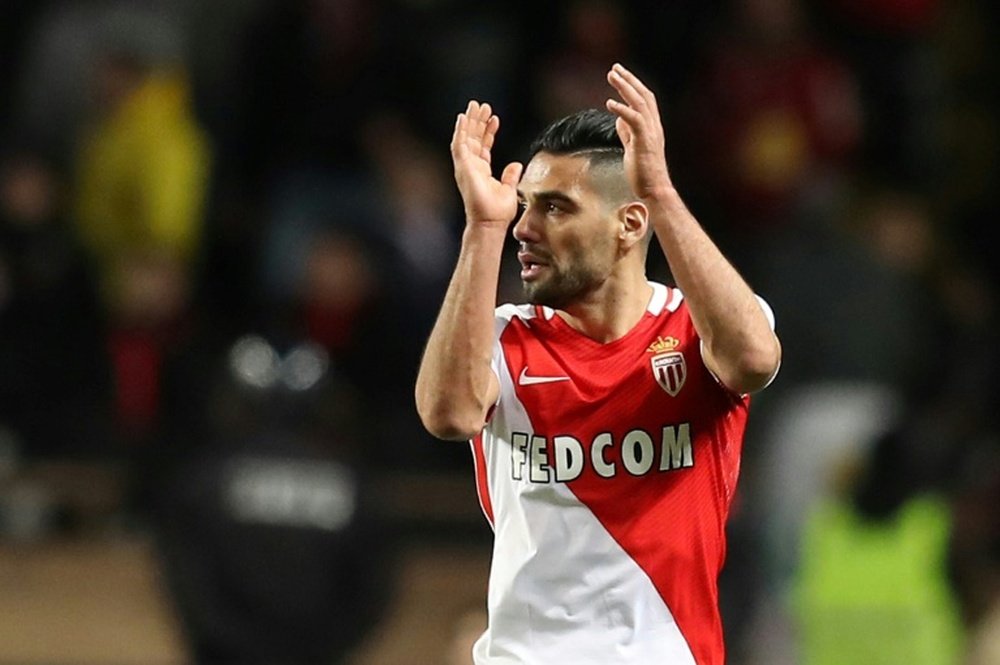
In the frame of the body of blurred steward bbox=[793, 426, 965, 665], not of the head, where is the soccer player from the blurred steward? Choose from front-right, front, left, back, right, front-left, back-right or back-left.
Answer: back

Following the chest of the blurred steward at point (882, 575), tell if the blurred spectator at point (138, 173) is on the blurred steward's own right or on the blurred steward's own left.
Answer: on the blurred steward's own left

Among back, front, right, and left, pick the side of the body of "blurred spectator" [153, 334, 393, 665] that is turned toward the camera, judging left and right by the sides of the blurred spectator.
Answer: back

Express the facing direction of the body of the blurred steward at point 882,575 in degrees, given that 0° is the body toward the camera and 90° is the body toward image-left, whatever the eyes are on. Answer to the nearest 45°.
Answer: approximately 180°

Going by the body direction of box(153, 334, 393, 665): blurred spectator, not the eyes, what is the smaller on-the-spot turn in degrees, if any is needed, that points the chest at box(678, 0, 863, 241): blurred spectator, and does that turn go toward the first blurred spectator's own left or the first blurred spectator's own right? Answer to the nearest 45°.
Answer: approximately 45° to the first blurred spectator's own right

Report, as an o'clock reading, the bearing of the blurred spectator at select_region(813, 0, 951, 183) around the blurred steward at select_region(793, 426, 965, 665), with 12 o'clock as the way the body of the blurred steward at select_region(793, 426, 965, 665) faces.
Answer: the blurred spectator at select_region(813, 0, 951, 183) is roughly at 12 o'clock from the blurred steward at select_region(793, 426, 965, 665).

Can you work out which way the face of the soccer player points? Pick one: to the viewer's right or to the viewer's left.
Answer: to the viewer's left
